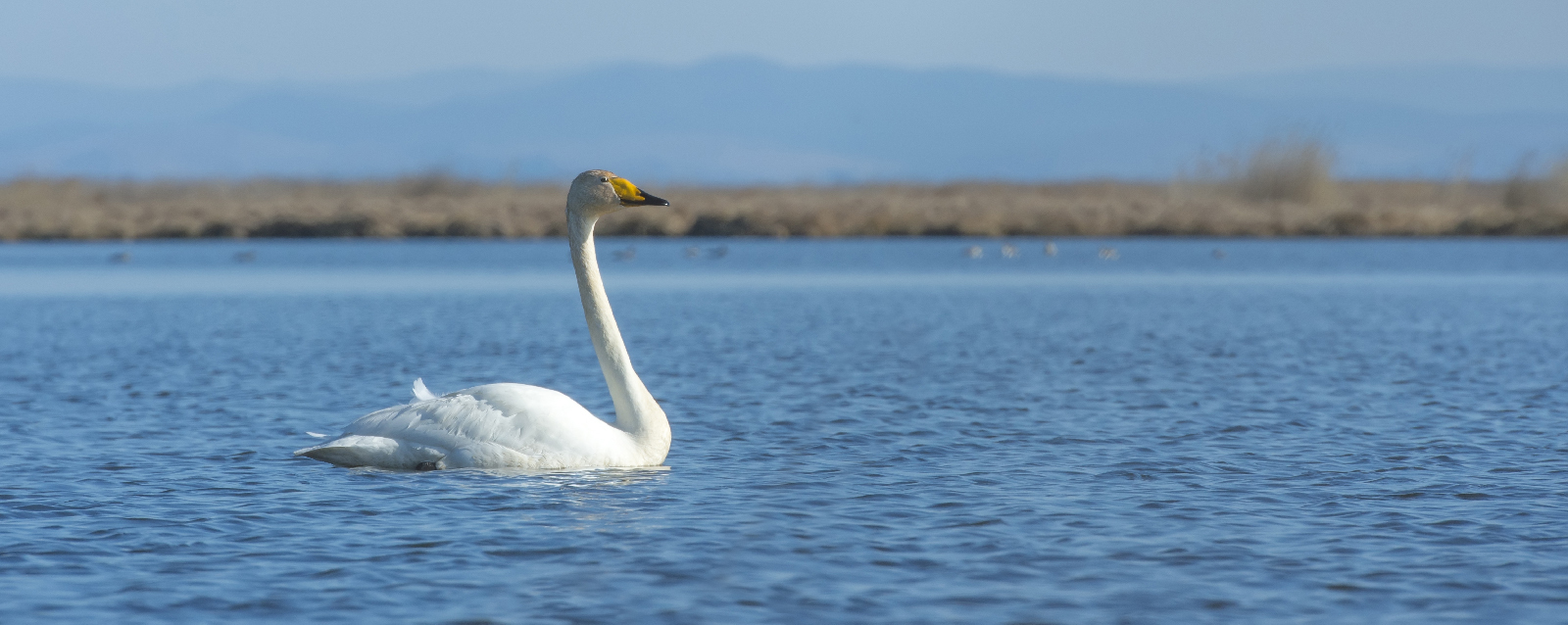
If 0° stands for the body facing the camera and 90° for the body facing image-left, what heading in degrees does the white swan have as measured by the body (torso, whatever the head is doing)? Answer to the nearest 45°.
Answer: approximately 270°
